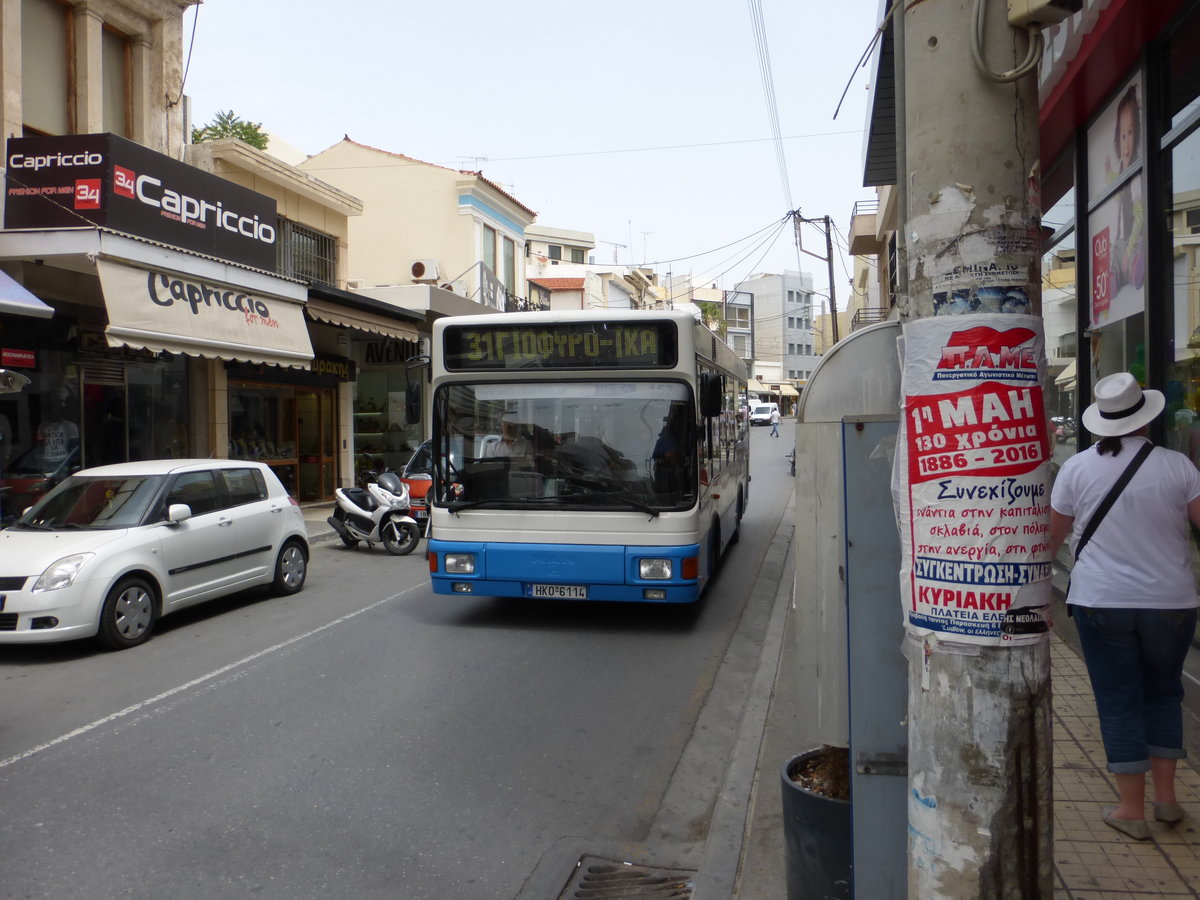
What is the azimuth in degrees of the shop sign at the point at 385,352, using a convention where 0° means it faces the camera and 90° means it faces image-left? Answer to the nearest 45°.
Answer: approximately 315°

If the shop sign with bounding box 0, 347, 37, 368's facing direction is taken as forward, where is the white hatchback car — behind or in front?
in front

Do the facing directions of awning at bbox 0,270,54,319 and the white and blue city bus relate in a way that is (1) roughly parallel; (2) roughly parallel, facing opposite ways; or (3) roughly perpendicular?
roughly perpendicular

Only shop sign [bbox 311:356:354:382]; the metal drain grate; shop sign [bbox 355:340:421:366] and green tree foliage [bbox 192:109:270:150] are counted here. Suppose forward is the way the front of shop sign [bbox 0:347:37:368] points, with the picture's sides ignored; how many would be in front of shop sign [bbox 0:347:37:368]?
1

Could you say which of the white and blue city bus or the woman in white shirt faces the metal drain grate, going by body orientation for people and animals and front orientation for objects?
the white and blue city bus

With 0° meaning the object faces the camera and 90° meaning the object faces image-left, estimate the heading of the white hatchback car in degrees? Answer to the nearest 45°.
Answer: approximately 45°

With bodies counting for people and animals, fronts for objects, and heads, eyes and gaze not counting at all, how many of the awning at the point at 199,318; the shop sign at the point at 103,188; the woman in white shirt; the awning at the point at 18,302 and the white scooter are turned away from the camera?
1

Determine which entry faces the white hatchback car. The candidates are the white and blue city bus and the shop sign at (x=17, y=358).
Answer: the shop sign

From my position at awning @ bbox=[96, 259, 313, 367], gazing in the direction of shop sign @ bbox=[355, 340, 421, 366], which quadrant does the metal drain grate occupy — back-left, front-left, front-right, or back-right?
back-right

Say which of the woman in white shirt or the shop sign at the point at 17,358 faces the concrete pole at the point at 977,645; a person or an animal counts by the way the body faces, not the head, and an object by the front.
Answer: the shop sign

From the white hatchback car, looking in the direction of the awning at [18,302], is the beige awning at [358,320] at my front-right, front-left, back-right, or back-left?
front-right

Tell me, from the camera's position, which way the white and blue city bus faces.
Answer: facing the viewer

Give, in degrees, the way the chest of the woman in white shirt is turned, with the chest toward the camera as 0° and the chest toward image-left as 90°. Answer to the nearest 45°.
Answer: approximately 180°

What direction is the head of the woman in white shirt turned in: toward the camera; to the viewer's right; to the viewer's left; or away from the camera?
away from the camera

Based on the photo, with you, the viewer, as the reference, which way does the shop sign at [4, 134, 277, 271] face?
facing the viewer and to the right of the viewer

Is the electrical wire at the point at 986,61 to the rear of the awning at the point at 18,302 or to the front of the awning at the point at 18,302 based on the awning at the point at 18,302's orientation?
to the front

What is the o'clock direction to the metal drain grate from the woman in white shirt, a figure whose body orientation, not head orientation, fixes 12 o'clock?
The metal drain grate is roughly at 8 o'clock from the woman in white shirt.

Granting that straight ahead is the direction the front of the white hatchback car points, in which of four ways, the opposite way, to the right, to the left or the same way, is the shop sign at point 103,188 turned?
to the left
